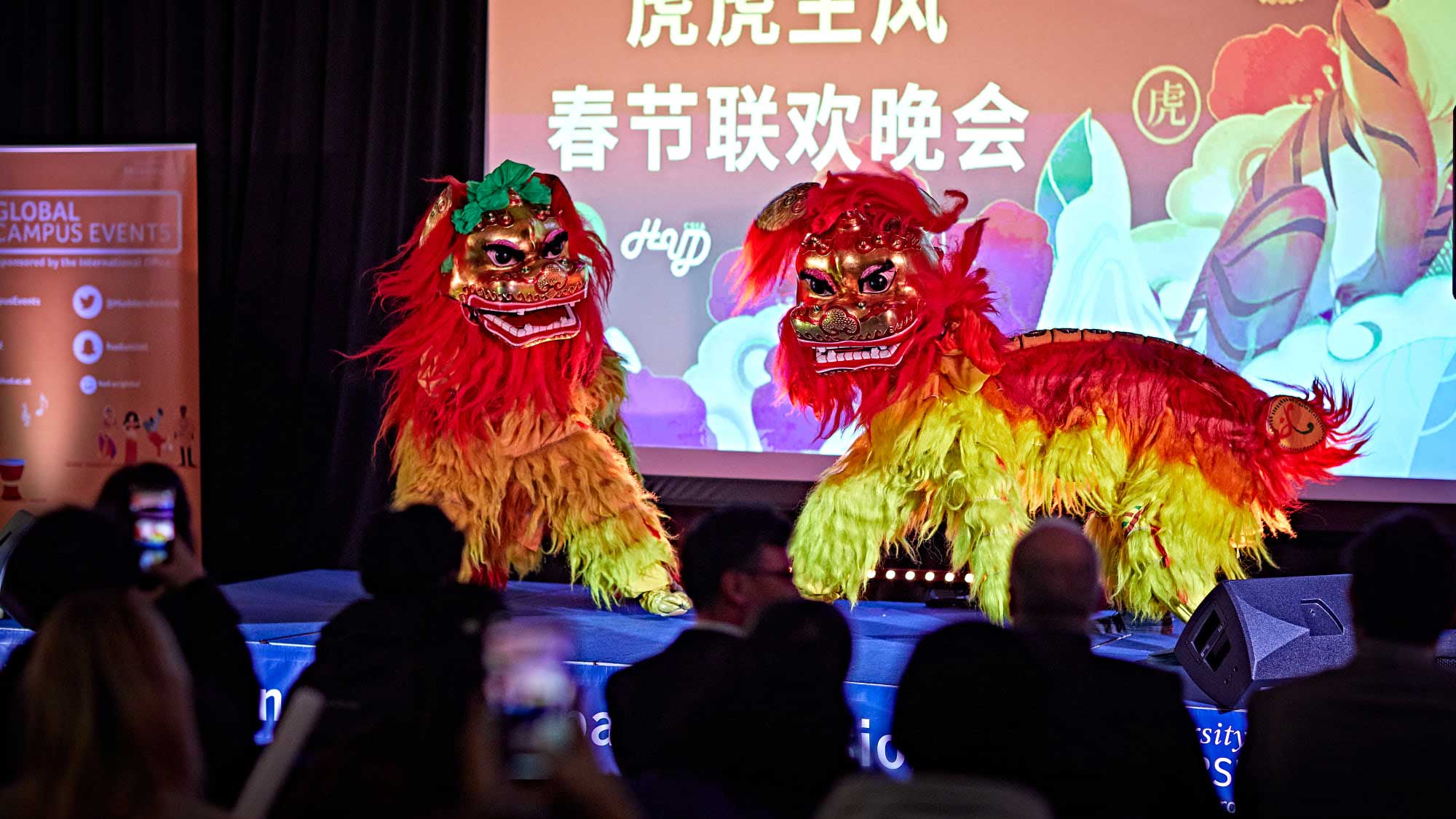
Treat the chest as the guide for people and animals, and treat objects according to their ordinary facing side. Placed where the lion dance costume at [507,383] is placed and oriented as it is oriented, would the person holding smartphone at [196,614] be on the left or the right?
on its right

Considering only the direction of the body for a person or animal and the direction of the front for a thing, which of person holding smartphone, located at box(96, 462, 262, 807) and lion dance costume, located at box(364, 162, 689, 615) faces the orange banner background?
the person holding smartphone

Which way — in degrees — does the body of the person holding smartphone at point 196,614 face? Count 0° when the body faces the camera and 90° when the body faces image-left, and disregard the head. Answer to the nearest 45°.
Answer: approximately 180°

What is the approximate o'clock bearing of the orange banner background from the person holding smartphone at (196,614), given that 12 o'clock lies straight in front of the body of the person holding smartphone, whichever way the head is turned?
The orange banner background is roughly at 12 o'clock from the person holding smartphone.

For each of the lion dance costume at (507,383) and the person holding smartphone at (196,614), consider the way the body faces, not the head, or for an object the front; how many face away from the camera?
1

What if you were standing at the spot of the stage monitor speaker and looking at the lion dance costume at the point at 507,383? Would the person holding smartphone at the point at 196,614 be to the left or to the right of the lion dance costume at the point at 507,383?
left

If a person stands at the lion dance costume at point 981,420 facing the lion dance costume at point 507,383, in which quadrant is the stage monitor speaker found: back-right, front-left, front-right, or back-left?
back-left

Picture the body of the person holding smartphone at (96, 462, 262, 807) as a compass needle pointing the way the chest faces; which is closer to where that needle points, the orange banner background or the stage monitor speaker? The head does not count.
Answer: the orange banner background

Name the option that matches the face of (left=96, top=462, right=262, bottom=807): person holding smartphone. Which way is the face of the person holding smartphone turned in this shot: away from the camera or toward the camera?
away from the camera

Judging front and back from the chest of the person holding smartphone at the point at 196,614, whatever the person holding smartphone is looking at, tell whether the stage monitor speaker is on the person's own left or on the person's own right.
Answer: on the person's own right

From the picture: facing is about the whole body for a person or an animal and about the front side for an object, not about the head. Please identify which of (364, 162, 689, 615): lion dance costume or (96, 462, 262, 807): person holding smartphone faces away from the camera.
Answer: the person holding smartphone
